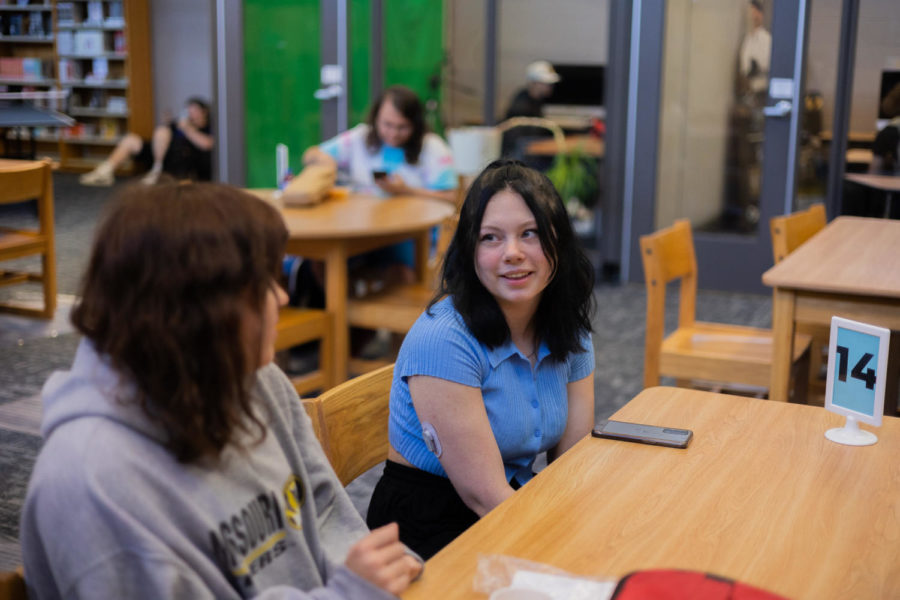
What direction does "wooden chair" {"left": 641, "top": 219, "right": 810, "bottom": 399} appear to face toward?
to the viewer's right

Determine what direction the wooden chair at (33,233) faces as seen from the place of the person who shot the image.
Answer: facing away from the viewer and to the left of the viewer

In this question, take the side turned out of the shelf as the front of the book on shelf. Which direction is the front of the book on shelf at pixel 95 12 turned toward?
toward the camera

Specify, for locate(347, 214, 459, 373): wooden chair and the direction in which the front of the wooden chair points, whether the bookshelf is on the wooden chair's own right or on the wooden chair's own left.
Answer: on the wooden chair's own right

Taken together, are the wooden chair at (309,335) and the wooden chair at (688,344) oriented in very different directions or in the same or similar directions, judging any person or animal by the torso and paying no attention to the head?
very different directions

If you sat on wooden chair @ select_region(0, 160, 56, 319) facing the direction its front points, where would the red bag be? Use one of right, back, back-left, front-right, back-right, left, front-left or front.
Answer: back-left

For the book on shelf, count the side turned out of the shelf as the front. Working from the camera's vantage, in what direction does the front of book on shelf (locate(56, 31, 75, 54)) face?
facing the viewer

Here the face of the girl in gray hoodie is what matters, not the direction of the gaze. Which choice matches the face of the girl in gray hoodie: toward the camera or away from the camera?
away from the camera

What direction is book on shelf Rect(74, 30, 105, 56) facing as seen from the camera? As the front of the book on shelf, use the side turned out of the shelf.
toward the camera
